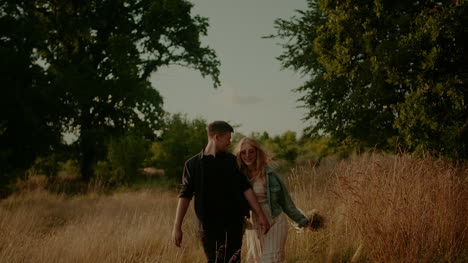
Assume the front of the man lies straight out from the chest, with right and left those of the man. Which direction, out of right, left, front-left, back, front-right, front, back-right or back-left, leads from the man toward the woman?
back-left

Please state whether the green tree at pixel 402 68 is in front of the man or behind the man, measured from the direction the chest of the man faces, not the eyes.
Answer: behind

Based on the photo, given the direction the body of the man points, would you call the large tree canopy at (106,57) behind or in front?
behind

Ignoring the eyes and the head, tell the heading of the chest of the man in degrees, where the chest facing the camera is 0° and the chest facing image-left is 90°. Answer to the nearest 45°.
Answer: approximately 0°

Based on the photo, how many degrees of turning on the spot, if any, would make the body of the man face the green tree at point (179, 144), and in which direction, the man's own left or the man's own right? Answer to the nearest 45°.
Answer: approximately 180°

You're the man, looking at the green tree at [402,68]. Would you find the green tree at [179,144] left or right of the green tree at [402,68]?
left
